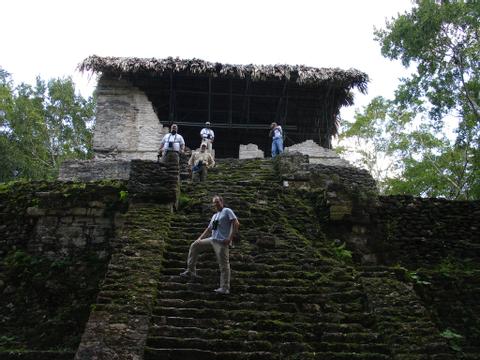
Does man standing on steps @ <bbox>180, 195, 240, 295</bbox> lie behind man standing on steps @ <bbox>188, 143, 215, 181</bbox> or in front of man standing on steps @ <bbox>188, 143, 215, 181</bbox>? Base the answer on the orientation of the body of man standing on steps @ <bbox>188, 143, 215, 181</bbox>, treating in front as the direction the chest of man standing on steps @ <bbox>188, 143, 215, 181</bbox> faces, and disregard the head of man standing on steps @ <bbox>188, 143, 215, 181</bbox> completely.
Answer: in front

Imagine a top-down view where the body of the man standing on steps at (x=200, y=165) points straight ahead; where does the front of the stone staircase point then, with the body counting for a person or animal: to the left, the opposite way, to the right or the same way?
the same way

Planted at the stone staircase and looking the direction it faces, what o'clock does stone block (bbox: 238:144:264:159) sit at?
The stone block is roughly at 6 o'clock from the stone staircase.

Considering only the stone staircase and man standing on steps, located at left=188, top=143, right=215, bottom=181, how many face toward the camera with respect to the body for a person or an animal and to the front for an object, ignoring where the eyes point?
2

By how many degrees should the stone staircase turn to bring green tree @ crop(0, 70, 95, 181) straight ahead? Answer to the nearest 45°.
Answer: approximately 135° to its right

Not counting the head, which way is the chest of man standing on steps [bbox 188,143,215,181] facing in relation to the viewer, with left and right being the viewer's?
facing the viewer

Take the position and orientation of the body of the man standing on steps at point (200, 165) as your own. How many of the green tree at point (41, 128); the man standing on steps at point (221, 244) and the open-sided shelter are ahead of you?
1
